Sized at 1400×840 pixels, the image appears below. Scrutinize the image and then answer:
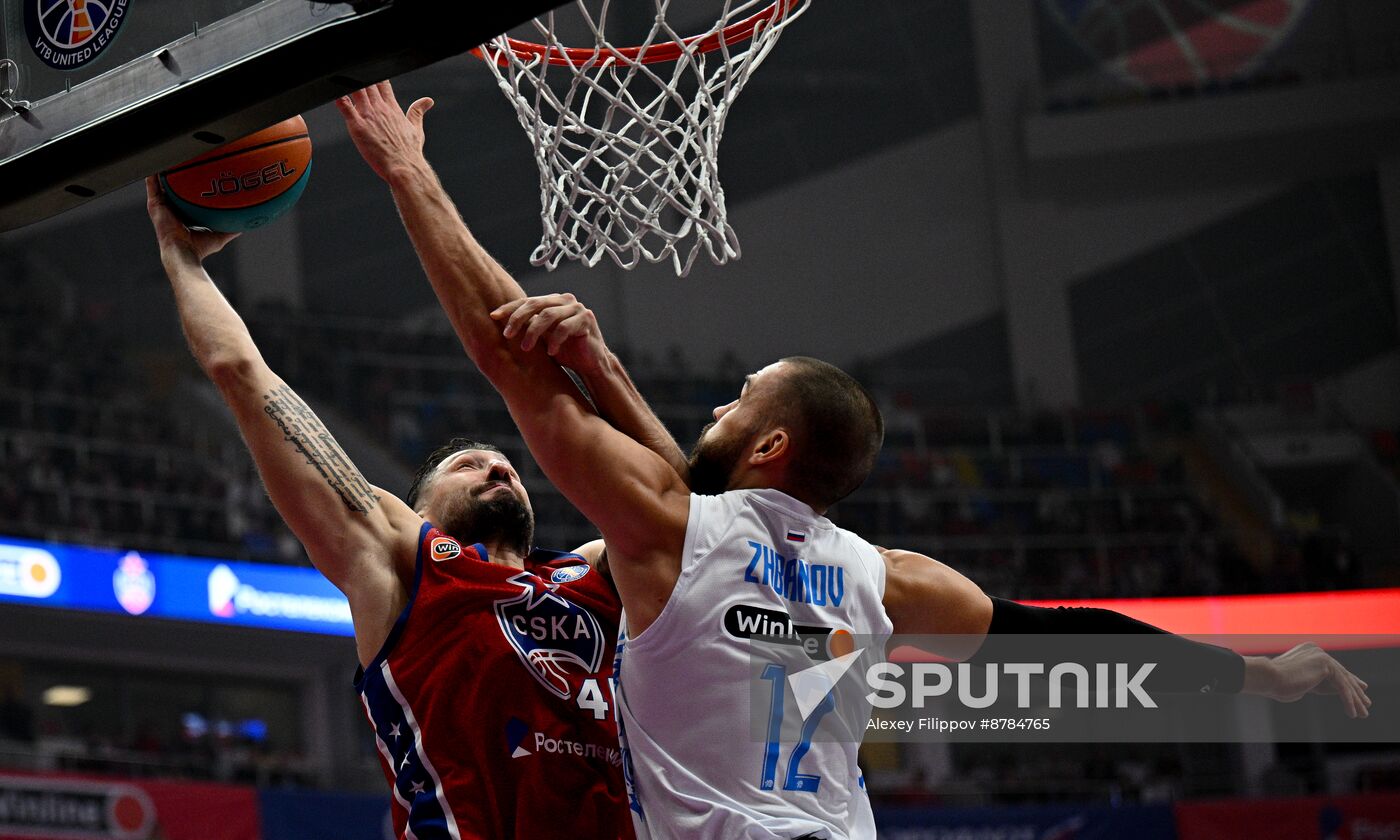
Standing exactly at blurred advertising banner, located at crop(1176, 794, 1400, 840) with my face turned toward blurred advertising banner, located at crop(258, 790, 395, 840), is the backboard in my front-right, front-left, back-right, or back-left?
front-left

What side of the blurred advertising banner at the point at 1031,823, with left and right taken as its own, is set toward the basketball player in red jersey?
front

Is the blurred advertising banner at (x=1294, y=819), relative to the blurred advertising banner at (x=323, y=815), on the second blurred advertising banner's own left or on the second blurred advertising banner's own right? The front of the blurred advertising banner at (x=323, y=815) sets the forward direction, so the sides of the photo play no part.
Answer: on the second blurred advertising banner's own left

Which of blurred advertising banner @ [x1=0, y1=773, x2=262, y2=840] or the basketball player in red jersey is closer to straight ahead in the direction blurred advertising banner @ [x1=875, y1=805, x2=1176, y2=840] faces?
the basketball player in red jersey

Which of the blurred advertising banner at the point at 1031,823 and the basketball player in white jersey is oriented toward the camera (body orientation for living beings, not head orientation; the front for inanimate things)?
the blurred advertising banner

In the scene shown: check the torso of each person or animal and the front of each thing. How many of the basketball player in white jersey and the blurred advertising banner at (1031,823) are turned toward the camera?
1

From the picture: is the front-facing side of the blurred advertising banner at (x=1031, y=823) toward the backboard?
yes

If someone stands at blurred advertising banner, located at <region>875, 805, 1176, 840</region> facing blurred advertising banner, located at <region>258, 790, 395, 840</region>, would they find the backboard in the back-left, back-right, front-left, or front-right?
front-left

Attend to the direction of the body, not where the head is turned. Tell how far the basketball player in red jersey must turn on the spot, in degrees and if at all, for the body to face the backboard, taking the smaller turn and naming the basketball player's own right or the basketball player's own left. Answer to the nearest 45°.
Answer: approximately 90° to the basketball player's own right

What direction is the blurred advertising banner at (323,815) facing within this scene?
toward the camera

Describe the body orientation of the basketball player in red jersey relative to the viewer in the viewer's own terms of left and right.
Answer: facing the viewer and to the right of the viewer

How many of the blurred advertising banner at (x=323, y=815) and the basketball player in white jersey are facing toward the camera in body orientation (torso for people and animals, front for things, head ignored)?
1

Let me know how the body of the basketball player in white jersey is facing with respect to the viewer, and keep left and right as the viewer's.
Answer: facing away from the viewer and to the left of the viewer

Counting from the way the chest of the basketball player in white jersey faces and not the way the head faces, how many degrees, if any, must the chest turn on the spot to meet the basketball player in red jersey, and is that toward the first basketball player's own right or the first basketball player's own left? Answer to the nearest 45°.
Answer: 0° — they already face them

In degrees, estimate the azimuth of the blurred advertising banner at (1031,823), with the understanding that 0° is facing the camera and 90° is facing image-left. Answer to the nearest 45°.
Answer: approximately 0°

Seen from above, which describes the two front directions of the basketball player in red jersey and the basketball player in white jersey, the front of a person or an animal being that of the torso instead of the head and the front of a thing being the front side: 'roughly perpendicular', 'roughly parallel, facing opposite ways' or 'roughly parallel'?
roughly parallel, facing opposite ways

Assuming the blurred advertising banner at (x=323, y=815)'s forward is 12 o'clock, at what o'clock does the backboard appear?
The backboard is roughly at 12 o'clock from the blurred advertising banner.

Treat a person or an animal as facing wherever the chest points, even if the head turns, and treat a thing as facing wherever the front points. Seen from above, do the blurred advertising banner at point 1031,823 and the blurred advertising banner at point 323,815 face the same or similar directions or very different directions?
same or similar directions
